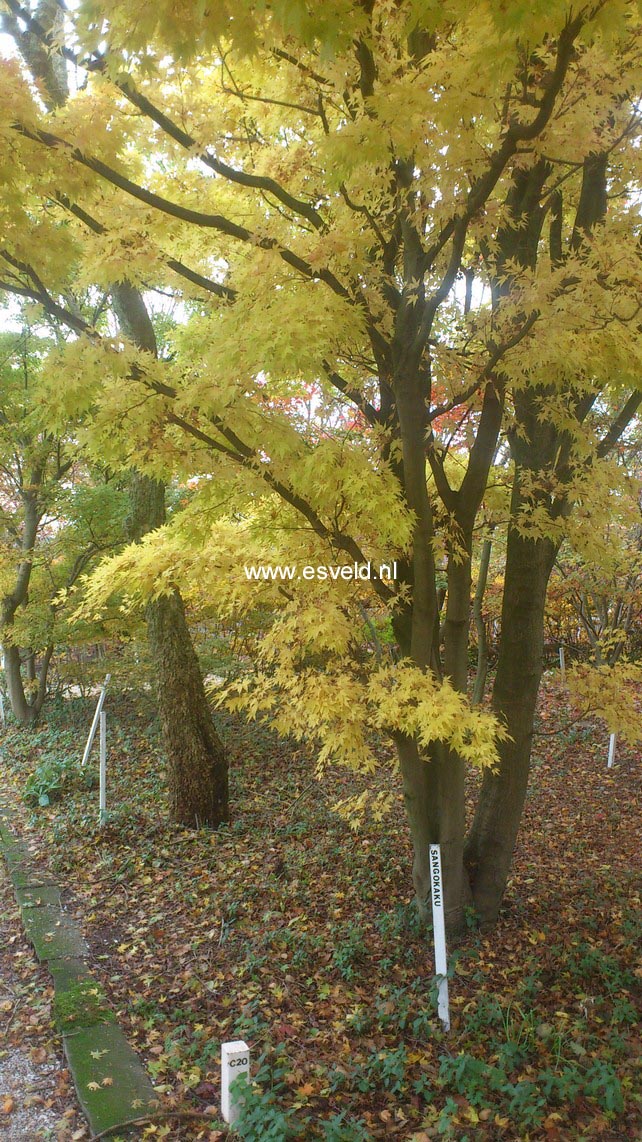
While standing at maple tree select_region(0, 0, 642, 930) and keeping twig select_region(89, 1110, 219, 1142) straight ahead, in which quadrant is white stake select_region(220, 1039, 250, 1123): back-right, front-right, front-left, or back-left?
front-left

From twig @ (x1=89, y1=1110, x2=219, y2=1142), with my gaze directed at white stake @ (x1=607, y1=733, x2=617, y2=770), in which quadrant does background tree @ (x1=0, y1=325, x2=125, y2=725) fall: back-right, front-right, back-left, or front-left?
front-left

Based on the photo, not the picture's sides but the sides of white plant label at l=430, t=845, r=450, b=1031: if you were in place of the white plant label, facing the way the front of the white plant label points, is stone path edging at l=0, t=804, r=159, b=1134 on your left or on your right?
on your right

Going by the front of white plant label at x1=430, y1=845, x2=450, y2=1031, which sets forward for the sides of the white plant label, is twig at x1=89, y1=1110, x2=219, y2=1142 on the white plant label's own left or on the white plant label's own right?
on the white plant label's own right

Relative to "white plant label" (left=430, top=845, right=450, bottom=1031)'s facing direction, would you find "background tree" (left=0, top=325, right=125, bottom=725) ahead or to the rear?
to the rear

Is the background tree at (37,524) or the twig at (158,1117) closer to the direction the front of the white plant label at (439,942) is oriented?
the twig

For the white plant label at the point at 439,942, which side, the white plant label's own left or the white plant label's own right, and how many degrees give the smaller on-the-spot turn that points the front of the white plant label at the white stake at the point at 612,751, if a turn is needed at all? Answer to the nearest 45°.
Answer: approximately 180°

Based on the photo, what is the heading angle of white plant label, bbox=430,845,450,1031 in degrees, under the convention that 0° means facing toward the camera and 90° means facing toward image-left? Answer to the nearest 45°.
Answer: approximately 0°
